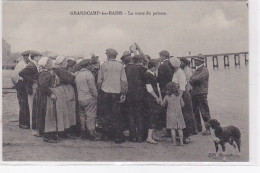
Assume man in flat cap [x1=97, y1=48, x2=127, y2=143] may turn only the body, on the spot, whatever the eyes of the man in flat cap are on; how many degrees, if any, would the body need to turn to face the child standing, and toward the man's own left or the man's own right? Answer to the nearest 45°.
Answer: approximately 90° to the man's own right

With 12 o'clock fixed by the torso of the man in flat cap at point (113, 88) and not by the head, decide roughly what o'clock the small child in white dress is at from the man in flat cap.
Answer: The small child in white dress is roughly at 3 o'clock from the man in flat cap.

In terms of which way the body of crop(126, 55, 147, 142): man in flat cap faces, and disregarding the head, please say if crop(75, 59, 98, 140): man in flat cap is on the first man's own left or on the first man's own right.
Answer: on the first man's own left

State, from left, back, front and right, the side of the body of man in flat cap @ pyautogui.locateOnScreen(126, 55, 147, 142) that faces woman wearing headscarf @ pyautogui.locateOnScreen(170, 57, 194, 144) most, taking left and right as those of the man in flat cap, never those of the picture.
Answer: right

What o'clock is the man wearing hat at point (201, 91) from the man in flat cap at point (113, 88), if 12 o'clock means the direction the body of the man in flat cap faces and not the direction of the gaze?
The man wearing hat is roughly at 3 o'clock from the man in flat cap.

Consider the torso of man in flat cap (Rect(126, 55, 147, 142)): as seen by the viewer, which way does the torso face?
away from the camera

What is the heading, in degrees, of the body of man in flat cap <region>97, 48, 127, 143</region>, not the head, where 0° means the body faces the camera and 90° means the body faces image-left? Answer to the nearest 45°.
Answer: approximately 180°

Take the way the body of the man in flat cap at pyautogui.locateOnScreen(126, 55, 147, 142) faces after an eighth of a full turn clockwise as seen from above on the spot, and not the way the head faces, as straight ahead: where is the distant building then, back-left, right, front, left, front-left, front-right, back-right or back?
back-left

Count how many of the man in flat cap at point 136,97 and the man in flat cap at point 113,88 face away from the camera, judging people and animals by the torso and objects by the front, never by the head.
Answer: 2

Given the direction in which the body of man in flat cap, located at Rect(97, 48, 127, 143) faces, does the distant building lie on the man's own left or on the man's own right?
on the man's own left

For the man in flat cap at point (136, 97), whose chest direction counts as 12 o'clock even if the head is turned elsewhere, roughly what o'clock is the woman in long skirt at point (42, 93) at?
The woman in long skirt is roughly at 9 o'clock from the man in flat cap.
